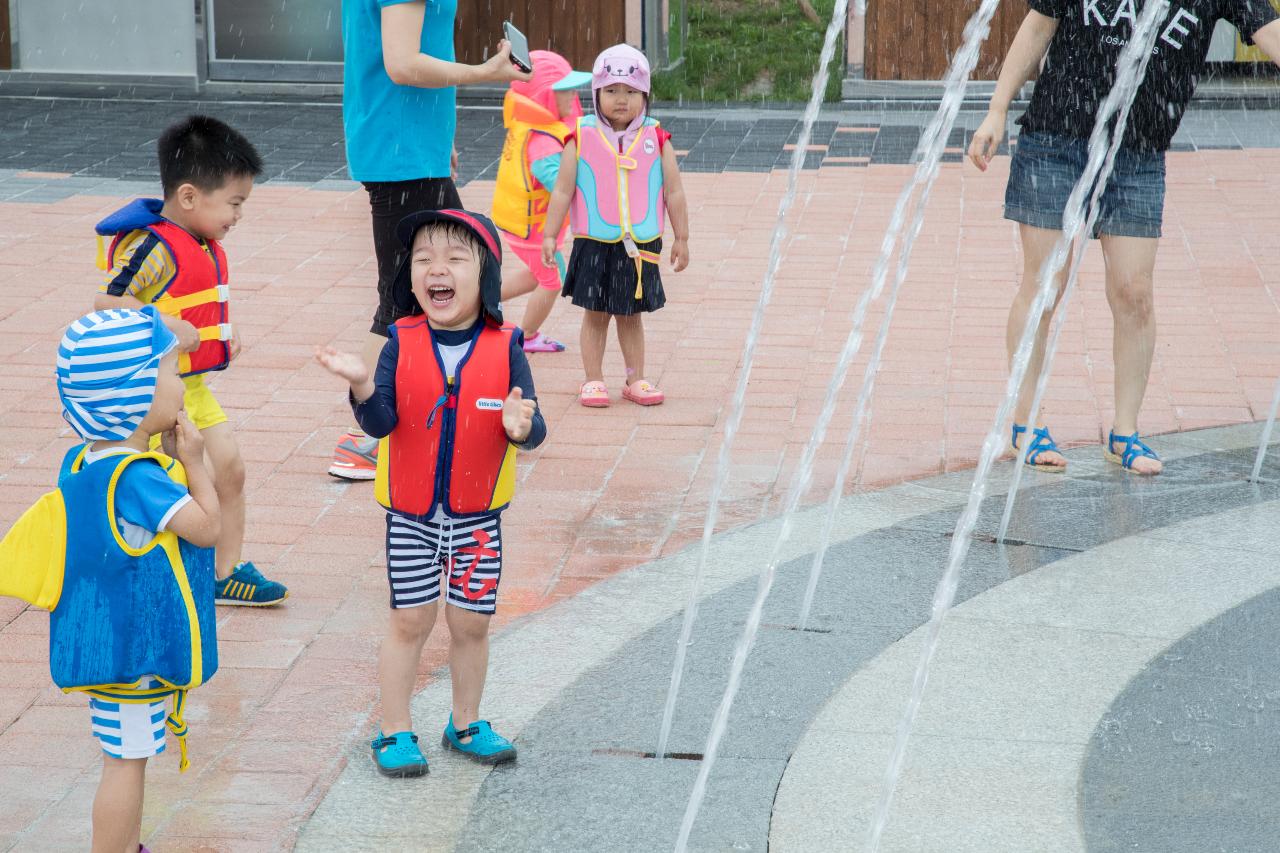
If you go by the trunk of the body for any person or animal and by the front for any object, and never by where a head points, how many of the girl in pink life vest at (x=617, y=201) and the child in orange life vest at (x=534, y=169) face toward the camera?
1

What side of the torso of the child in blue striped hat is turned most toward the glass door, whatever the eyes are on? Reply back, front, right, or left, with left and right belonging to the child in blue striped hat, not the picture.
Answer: left

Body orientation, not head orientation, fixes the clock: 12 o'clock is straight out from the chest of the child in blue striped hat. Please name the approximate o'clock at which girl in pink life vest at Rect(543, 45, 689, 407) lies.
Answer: The girl in pink life vest is roughly at 10 o'clock from the child in blue striped hat.

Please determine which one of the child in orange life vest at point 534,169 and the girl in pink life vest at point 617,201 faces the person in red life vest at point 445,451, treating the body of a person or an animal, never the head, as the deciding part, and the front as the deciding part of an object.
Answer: the girl in pink life vest

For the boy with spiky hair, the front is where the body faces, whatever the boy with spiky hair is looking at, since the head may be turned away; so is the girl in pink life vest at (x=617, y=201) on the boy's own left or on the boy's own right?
on the boy's own left

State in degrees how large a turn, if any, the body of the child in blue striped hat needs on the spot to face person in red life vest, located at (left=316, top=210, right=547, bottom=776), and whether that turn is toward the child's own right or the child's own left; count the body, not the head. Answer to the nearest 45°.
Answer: approximately 45° to the child's own left

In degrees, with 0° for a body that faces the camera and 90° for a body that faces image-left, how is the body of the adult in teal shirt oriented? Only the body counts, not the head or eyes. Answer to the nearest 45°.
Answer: approximately 270°

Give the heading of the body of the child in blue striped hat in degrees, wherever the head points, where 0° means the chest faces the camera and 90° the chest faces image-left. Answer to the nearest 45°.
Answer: approximately 270°
